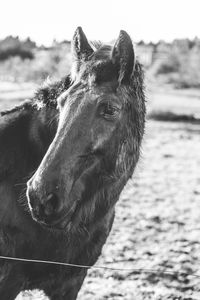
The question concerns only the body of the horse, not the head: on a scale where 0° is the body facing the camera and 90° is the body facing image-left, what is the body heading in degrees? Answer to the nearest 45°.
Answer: approximately 315°
